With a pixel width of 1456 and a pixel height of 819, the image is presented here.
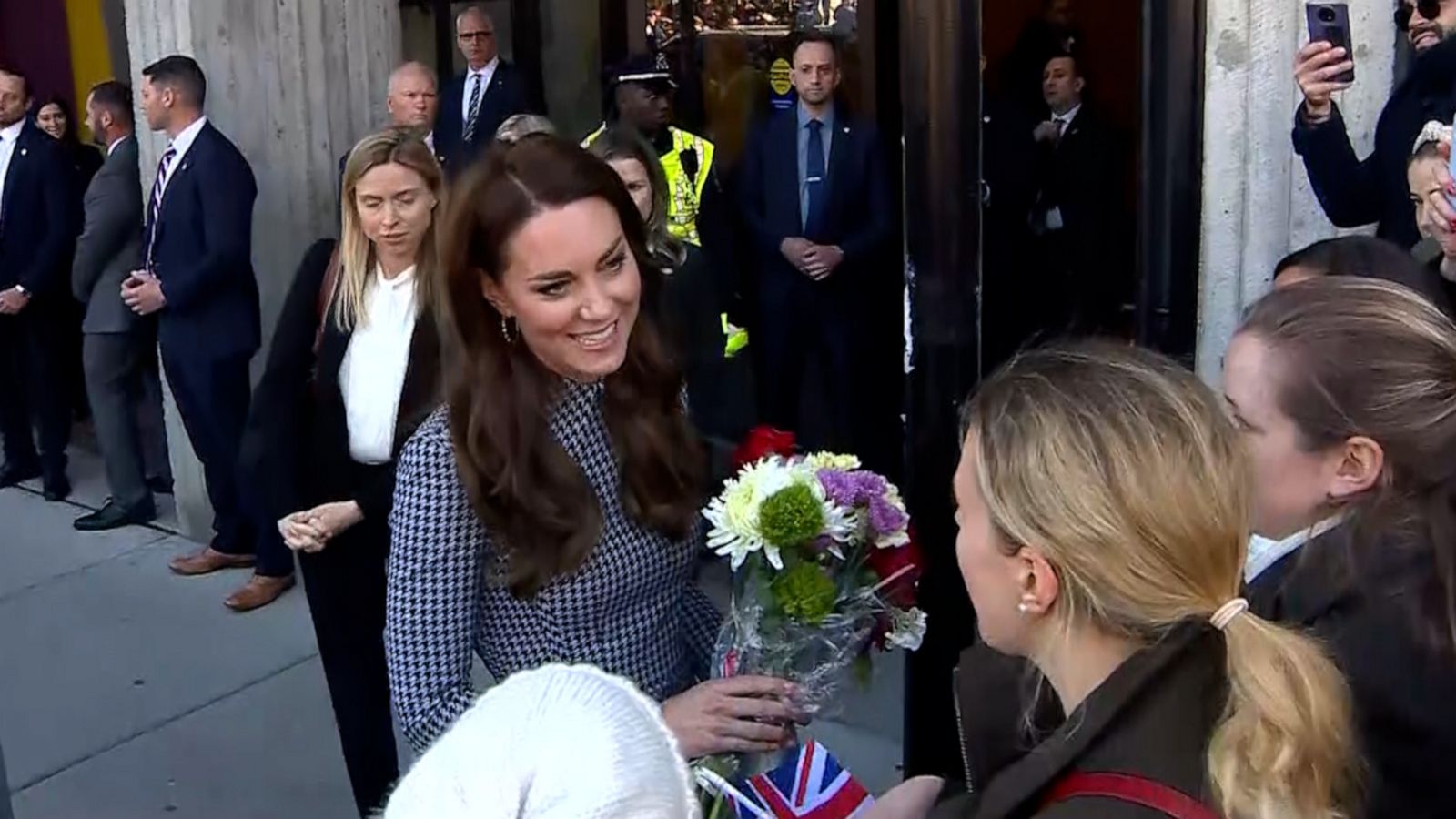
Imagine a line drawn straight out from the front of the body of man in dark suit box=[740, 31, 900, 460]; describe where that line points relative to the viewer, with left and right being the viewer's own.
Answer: facing the viewer

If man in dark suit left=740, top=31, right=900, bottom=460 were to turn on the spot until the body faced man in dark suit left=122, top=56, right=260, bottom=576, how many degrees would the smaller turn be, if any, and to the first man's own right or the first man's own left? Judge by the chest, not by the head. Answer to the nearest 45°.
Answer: approximately 90° to the first man's own right

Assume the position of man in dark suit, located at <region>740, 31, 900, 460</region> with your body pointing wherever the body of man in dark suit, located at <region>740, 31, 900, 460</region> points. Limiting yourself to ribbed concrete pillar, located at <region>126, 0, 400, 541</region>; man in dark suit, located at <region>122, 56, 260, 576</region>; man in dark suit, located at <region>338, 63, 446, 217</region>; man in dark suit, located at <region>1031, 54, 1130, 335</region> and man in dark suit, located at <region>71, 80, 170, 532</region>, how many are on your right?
4

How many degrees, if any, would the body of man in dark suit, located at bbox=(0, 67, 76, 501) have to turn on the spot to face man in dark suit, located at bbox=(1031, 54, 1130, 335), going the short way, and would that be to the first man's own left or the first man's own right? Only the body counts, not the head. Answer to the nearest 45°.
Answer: approximately 90° to the first man's own left

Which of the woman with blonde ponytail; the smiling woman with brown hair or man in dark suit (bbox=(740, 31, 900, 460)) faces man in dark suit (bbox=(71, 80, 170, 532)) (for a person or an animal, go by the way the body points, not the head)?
the woman with blonde ponytail

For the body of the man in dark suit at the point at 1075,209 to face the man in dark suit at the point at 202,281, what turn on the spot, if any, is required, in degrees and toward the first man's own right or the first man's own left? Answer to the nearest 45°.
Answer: approximately 45° to the first man's own right

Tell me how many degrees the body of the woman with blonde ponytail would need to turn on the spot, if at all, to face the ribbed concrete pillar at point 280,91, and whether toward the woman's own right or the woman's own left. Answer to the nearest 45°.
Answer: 0° — they already face it

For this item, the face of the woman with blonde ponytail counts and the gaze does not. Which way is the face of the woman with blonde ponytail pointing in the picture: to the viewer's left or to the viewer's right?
to the viewer's left

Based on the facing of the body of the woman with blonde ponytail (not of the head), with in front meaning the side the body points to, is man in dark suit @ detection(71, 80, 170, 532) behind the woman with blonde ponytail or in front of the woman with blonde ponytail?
in front

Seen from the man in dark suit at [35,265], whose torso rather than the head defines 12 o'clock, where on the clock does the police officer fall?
The police officer is roughly at 9 o'clock from the man in dark suit.

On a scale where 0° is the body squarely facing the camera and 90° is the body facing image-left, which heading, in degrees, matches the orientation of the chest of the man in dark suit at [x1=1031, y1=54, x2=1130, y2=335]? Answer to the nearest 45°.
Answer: approximately 45°

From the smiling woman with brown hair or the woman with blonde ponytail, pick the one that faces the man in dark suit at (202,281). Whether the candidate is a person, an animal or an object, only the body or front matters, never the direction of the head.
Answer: the woman with blonde ponytail
